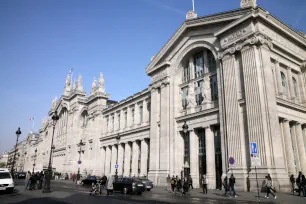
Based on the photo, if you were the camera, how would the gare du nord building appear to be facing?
facing the viewer and to the left of the viewer

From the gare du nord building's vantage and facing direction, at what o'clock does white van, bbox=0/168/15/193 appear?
The white van is roughly at 1 o'clock from the gare du nord building.
